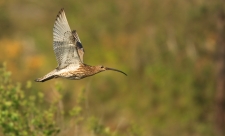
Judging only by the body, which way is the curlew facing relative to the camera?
to the viewer's right
